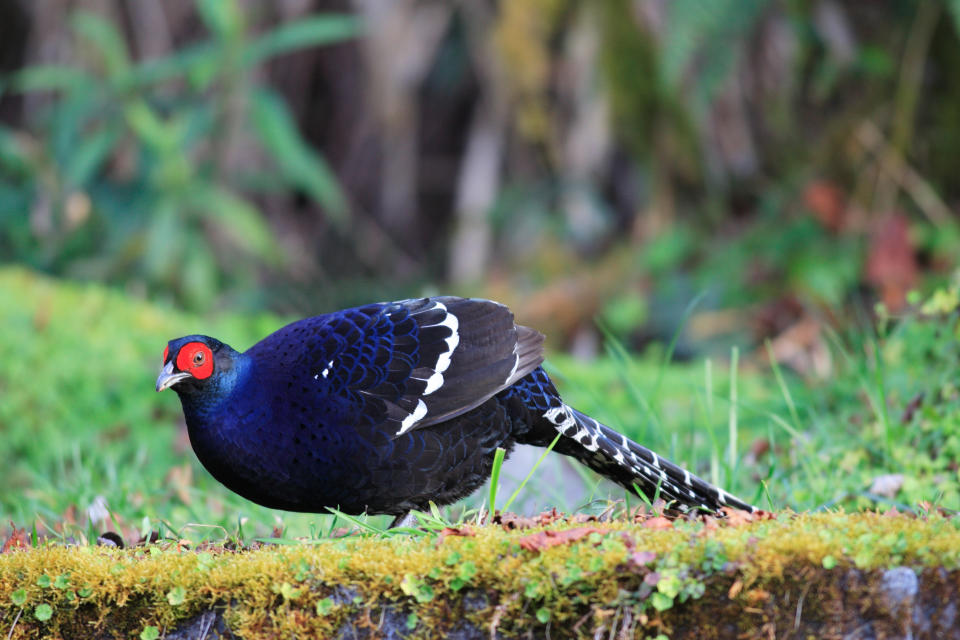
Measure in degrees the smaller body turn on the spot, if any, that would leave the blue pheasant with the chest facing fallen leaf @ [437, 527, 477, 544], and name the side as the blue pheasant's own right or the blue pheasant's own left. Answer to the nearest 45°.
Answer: approximately 90° to the blue pheasant's own left

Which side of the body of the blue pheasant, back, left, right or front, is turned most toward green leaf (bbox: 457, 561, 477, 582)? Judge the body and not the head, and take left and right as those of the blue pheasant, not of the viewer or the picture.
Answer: left

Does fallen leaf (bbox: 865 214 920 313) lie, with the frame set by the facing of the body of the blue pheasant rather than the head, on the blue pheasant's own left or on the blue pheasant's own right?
on the blue pheasant's own right

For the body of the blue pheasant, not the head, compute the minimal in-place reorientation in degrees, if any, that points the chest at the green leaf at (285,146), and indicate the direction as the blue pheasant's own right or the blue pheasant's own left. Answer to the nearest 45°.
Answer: approximately 90° to the blue pheasant's own right

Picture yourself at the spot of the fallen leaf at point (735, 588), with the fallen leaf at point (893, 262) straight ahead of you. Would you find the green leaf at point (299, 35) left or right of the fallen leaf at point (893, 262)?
left

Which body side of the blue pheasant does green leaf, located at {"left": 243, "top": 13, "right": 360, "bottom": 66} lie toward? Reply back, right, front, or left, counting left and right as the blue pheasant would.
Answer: right

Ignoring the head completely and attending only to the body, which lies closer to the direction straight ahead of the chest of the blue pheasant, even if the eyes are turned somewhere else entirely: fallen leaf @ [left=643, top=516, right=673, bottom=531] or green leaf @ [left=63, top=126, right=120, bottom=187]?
the green leaf

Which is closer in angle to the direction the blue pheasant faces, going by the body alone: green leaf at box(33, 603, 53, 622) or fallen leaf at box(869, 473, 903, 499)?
the green leaf

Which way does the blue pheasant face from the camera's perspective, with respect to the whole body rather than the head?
to the viewer's left
